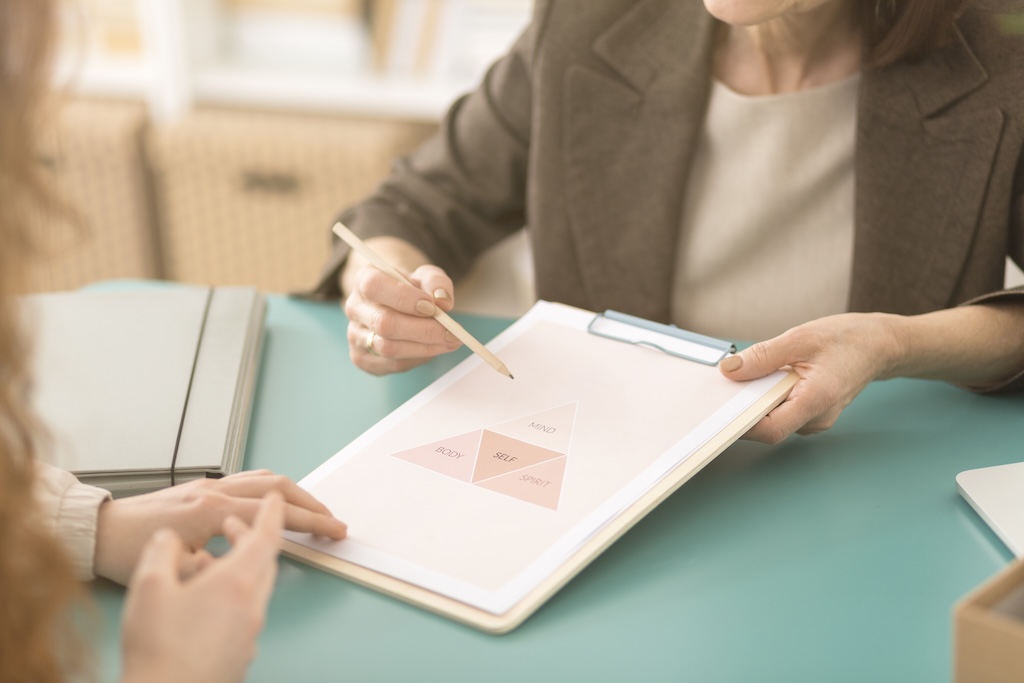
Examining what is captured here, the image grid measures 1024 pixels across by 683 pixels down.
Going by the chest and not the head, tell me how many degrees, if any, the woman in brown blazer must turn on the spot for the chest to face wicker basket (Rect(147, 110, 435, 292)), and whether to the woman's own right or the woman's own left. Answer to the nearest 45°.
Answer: approximately 135° to the woman's own right

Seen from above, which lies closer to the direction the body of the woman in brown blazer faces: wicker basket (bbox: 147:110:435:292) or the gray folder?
the gray folder

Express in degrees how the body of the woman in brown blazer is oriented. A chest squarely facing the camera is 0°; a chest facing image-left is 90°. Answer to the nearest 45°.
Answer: approximately 0°

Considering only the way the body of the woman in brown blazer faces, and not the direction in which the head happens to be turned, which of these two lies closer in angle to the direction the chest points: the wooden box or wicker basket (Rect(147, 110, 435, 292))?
the wooden box

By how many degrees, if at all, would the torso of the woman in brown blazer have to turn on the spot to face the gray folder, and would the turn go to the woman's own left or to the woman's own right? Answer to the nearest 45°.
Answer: approximately 45° to the woman's own right

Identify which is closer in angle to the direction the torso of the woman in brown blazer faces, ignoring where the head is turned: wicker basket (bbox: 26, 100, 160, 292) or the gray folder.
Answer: the gray folder

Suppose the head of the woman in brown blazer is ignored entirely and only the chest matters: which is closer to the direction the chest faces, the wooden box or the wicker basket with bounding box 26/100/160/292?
the wooden box

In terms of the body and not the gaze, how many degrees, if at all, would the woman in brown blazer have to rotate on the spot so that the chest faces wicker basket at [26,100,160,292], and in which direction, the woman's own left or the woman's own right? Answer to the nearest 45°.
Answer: approximately 135° to the woman's own right
